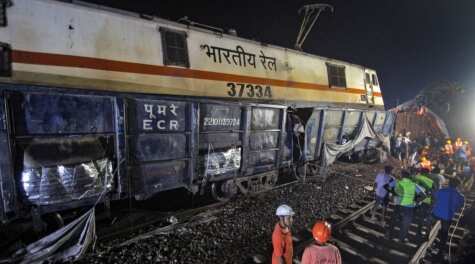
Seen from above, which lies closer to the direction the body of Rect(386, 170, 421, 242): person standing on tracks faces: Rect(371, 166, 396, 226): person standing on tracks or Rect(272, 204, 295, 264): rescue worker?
the person standing on tracks

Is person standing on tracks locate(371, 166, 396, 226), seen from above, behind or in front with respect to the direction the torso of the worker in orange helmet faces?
in front

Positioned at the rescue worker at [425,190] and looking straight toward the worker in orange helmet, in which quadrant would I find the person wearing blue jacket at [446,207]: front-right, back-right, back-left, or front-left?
front-left

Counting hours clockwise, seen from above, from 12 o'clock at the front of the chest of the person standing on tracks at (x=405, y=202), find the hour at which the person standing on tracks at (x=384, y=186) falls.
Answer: the person standing on tracks at (x=384, y=186) is roughly at 11 o'clock from the person standing on tracks at (x=405, y=202).

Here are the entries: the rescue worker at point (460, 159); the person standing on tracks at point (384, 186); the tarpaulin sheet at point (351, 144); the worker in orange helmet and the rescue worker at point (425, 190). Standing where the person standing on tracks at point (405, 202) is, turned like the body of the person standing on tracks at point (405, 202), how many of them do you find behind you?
1

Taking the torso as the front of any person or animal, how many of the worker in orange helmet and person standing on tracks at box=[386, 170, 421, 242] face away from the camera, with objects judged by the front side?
2

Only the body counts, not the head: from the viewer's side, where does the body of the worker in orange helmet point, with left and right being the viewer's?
facing away from the viewer

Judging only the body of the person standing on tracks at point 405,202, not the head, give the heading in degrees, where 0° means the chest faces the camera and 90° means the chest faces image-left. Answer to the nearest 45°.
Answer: approximately 180°

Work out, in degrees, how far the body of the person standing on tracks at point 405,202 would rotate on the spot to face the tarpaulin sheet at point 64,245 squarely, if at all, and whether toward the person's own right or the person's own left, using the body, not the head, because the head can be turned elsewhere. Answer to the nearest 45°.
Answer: approximately 135° to the person's own left

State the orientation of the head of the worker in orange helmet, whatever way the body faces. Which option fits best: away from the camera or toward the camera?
away from the camera

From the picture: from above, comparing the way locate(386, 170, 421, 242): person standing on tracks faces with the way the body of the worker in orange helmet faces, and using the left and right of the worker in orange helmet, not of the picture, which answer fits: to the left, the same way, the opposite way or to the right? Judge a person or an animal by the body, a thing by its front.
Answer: the same way
